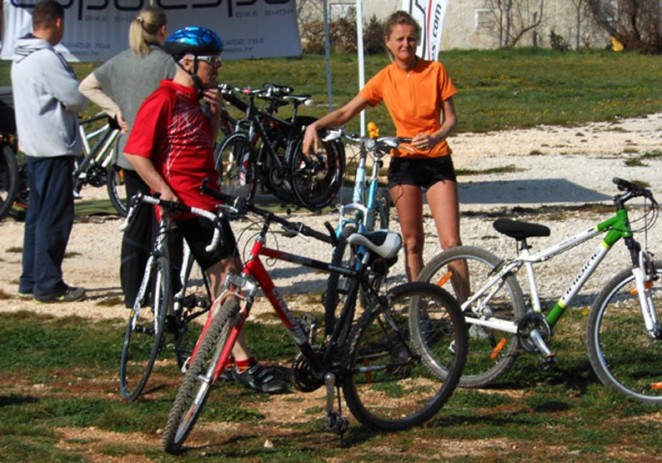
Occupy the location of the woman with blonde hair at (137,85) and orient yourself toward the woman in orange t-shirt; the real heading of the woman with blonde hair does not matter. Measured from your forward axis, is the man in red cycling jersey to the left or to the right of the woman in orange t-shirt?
right

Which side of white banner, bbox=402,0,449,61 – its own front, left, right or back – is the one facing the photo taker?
front

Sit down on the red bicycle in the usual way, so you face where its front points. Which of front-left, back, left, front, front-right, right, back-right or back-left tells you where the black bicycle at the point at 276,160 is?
back-right

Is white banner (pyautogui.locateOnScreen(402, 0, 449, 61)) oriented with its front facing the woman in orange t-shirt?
yes

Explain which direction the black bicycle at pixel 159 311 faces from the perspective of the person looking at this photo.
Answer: facing the viewer and to the left of the viewer

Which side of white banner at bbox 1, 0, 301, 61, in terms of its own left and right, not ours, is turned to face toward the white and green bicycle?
front

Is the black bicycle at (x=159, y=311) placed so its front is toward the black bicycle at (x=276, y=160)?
no

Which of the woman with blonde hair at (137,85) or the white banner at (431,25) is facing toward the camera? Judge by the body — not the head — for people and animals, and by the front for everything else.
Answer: the white banner

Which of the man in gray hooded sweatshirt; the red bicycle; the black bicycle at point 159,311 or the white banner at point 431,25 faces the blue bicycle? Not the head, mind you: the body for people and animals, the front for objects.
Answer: the white banner

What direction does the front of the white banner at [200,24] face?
toward the camera

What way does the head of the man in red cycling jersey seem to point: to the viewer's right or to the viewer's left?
to the viewer's right

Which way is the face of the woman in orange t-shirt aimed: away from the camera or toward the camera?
toward the camera

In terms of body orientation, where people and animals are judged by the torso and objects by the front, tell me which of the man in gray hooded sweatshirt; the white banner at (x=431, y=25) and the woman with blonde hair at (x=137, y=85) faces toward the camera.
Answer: the white banner

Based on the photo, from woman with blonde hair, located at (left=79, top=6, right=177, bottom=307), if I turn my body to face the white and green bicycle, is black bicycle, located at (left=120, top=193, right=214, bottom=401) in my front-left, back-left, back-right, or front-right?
front-right

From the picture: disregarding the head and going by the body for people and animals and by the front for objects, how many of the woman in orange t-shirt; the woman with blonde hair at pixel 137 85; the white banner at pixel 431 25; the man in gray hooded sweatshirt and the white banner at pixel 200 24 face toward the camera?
3

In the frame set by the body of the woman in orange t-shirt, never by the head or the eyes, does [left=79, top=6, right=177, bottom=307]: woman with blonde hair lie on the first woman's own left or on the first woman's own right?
on the first woman's own right
